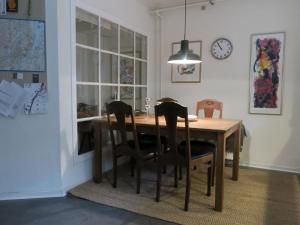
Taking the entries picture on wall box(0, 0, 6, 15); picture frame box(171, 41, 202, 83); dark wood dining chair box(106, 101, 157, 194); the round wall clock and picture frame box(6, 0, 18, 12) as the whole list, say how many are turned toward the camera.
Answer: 4

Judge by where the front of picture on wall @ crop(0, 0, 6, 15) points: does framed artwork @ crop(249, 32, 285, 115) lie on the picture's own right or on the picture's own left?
on the picture's own left

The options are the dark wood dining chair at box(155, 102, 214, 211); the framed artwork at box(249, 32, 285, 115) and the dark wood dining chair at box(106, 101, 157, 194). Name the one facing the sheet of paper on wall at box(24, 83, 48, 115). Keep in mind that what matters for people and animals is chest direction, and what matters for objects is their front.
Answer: the framed artwork

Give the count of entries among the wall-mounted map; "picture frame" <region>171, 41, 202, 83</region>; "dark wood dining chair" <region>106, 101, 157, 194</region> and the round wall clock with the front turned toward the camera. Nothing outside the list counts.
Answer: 3

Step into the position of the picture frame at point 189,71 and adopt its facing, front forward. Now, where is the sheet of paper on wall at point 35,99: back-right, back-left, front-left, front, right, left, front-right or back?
front-right

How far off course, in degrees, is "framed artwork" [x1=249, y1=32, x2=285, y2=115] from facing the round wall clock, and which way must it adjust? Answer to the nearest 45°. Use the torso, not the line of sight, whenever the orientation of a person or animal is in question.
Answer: approximately 45° to its right

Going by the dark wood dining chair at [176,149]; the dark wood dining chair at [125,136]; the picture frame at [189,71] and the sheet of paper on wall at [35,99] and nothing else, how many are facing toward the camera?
2

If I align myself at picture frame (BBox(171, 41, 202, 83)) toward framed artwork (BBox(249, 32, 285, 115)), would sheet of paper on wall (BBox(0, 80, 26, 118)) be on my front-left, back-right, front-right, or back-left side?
back-right
